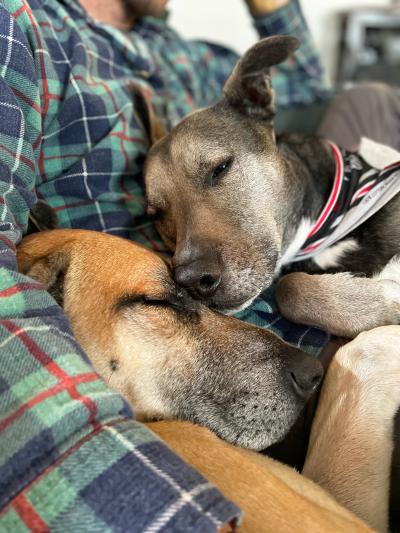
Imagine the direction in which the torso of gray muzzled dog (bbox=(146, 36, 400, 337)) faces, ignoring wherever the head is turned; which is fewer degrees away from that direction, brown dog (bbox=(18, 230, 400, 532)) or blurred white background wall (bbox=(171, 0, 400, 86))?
the brown dog

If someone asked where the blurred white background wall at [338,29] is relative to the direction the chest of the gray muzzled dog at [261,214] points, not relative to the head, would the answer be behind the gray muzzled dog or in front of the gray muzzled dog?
behind

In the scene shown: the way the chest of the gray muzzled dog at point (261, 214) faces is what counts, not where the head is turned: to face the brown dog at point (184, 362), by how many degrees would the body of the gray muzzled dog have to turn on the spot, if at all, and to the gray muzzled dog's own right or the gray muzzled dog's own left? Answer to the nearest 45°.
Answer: approximately 45° to the gray muzzled dog's own left

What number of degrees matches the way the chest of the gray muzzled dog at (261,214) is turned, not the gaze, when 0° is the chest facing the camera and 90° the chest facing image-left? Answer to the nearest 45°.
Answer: approximately 45°
